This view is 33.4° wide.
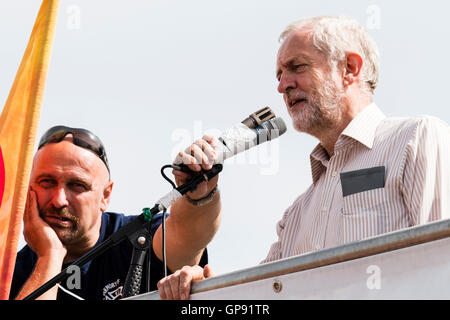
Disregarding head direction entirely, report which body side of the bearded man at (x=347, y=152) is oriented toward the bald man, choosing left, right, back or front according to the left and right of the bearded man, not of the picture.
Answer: right

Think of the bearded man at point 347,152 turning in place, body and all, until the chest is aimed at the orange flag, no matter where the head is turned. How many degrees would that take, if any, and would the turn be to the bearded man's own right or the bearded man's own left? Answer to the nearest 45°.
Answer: approximately 45° to the bearded man's own right

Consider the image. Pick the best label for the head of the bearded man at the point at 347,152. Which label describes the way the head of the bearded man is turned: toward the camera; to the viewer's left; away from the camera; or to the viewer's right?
to the viewer's left

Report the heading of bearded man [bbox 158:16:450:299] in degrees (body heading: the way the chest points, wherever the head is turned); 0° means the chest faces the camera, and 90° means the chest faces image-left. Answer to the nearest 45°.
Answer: approximately 45°
